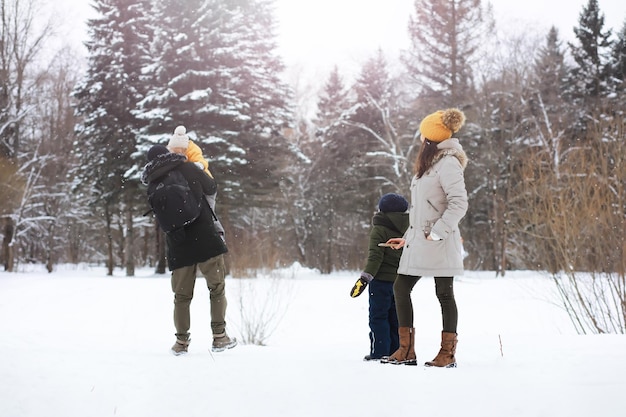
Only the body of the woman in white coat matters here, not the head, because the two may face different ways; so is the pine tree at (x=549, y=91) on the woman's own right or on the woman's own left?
on the woman's own right

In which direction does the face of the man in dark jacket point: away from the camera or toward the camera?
away from the camera

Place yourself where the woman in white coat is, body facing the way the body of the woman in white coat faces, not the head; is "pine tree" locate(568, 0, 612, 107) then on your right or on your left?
on your right
